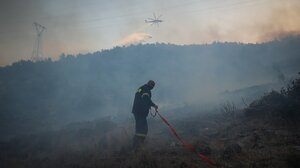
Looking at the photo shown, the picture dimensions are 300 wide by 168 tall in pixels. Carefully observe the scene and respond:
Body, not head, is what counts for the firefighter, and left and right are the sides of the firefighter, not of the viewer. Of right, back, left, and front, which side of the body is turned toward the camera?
right
